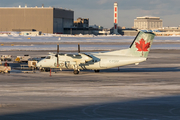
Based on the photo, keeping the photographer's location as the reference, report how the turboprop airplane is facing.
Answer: facing away from the viewer and to the left of the viewer
